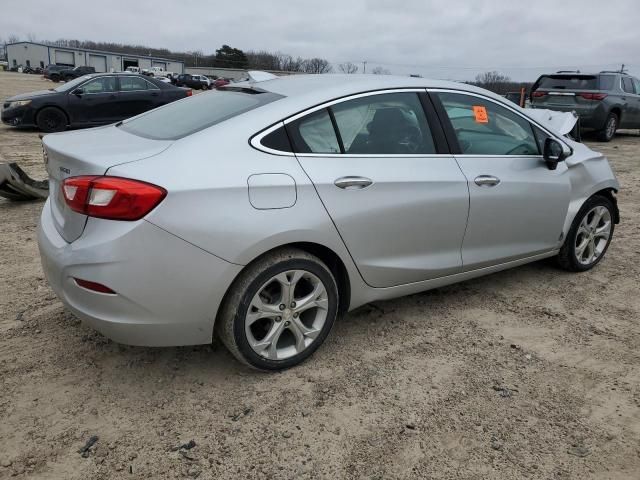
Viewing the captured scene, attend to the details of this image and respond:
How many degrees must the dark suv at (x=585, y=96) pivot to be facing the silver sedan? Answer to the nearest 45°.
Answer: approximately 135° to its right

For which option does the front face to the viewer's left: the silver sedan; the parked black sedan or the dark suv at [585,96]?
the parked black sedan

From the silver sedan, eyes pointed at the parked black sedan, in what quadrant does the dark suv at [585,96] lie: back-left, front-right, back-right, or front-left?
front-right

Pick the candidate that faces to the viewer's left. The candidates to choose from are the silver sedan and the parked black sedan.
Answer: the parked black sedan

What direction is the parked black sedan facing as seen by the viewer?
to the viewer's left

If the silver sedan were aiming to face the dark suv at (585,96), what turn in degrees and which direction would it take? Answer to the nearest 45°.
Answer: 0° — it already faces it

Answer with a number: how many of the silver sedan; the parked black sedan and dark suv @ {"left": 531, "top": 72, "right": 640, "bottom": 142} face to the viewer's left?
1

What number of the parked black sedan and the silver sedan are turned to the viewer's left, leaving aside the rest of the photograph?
1

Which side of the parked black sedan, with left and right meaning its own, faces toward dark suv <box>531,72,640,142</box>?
back

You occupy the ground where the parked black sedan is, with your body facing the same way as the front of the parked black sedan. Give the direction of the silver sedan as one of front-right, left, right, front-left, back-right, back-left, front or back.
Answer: left

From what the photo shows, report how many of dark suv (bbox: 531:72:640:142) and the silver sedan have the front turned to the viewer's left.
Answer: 0

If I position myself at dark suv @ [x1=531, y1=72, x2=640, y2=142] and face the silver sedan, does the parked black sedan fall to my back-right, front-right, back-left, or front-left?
front-right

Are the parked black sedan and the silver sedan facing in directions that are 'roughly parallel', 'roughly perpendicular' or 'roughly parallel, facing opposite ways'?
roughly parallel, facing opposite ways

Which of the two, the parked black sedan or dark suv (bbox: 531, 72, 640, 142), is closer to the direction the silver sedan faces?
the dark suv
